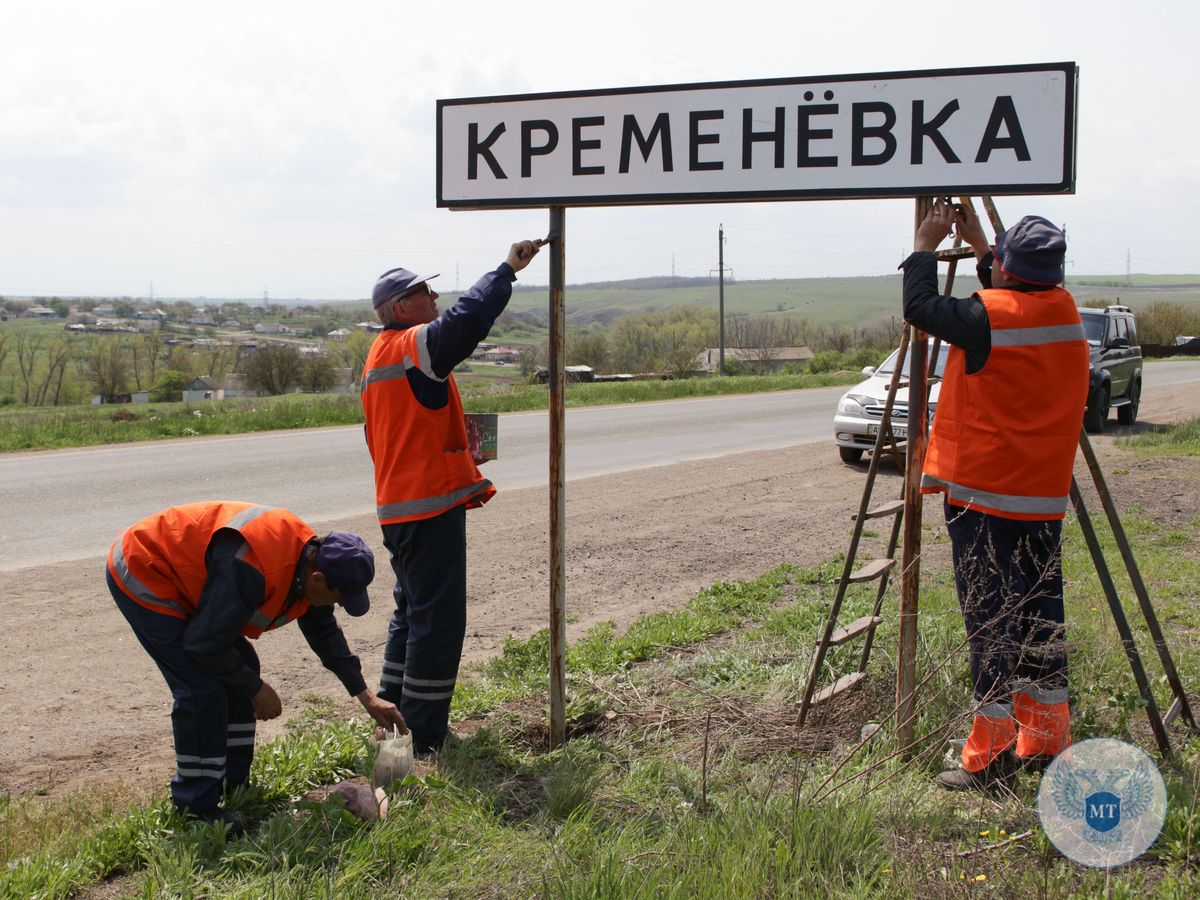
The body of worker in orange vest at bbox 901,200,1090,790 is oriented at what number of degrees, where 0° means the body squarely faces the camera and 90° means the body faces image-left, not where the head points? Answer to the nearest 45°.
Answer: approximately 135°

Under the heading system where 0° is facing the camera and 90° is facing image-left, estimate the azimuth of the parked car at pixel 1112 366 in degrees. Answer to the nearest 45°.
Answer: approximately 45°

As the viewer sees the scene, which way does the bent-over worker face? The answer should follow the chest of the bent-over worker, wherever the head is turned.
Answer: to the viewer's right

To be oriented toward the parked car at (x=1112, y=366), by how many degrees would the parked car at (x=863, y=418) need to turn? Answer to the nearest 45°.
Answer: approximately 180°

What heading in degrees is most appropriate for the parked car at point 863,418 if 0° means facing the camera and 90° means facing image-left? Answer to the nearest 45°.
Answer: approximately 45°

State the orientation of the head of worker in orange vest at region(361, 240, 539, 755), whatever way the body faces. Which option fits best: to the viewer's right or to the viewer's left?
to the viewer's right

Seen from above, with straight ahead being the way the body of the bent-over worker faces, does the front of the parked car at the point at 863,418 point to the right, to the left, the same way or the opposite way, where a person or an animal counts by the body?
the opposite way
